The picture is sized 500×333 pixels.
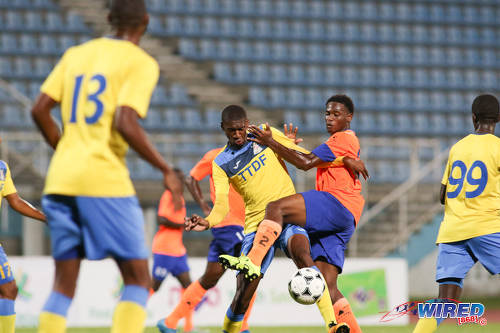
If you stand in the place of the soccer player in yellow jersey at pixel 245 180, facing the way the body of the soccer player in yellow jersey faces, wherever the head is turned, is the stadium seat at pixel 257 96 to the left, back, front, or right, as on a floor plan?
back

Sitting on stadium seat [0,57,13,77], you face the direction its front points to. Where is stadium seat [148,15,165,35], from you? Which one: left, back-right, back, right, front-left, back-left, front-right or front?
left

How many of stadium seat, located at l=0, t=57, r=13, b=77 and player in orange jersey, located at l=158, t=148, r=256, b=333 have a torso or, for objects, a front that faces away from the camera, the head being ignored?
0

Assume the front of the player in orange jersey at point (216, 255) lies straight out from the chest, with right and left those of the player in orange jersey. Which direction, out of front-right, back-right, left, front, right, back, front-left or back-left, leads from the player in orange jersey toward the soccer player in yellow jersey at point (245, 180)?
front-right

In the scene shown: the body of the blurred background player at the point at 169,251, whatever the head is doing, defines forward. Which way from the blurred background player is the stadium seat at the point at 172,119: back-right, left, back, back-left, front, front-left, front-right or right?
back-left

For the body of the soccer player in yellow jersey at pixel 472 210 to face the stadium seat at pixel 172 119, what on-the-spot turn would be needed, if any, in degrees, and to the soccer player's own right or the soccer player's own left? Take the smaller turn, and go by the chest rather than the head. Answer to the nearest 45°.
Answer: approximately 45° to the soccer player's own left

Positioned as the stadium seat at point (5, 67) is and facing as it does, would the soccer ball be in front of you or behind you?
in front

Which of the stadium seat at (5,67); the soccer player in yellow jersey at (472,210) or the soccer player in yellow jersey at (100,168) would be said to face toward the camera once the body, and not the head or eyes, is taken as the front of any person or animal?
the stadium seat

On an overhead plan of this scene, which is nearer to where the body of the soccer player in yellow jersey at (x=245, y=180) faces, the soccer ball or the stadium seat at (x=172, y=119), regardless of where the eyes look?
the soccer ball

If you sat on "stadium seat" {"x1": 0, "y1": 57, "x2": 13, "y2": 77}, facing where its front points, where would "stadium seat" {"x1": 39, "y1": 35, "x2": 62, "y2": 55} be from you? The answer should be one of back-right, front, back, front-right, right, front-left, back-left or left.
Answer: left

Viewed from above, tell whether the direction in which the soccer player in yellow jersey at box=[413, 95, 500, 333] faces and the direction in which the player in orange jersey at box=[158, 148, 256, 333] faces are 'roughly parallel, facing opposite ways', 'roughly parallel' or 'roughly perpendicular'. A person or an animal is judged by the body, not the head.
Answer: roughly perpendicular

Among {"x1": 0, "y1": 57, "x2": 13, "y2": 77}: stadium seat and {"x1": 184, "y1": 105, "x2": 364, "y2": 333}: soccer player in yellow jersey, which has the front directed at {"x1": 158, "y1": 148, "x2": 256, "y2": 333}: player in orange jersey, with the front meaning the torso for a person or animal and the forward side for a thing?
the stadium seat

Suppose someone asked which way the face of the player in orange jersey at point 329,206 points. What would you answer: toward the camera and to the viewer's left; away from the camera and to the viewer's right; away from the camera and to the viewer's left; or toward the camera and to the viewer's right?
toward the camera and to the viewer's left

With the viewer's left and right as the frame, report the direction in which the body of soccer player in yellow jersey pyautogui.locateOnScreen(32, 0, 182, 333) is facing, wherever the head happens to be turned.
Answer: facing away from the viewer and to the right of the viewer

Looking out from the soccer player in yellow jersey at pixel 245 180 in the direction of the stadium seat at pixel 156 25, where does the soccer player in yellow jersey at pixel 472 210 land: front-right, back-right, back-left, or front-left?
back-right

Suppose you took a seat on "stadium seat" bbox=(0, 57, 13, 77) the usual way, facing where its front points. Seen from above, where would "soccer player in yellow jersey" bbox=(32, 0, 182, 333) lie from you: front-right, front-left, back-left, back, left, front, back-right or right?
front
